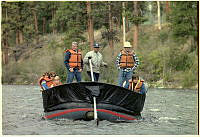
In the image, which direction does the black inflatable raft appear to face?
toward the camera

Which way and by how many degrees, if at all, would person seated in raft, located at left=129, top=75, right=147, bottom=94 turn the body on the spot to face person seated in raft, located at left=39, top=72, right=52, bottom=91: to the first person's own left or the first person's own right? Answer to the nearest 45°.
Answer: approximately 45° to the first person's own right

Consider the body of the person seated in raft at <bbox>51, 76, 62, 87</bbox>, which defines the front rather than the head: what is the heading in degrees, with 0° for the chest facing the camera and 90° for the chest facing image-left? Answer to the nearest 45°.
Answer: approximately 0°

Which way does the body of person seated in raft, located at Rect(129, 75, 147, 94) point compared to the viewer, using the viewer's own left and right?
facing the viewer and to the left of the viewer

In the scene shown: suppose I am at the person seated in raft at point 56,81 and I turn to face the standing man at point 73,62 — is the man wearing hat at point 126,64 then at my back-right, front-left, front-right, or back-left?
front-right

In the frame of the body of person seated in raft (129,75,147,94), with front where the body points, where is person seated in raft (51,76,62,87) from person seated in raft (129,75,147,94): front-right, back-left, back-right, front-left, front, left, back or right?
front-right

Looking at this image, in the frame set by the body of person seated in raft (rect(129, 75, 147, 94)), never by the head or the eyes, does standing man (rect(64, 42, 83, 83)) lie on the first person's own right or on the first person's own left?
on the first person's own right

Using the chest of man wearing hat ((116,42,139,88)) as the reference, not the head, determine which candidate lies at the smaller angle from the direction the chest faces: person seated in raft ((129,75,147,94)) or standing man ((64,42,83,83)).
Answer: the person seated in raft

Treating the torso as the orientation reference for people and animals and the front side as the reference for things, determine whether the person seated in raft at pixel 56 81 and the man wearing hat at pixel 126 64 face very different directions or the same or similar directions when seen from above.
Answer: same or similar directions
